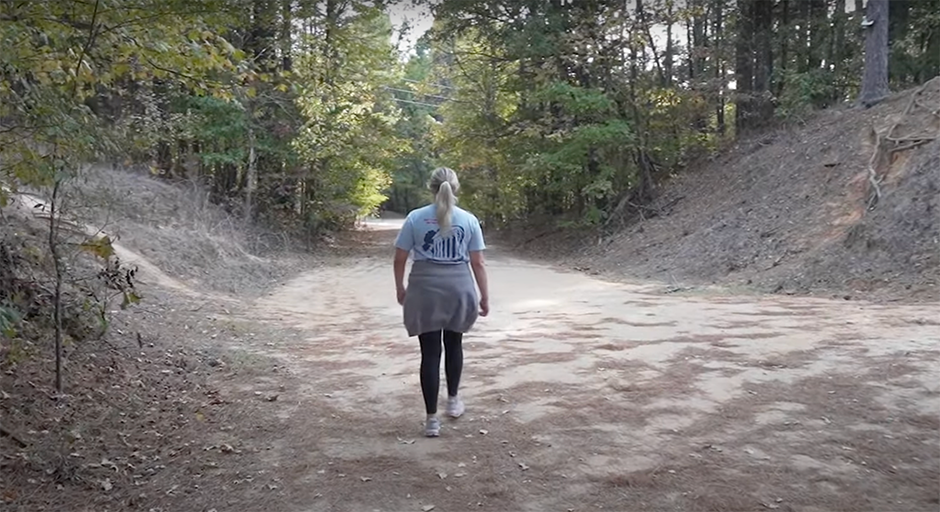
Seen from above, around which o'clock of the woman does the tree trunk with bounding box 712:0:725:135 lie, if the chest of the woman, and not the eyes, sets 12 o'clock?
The tree trunk is roughly at 1 o'clock from the woman.

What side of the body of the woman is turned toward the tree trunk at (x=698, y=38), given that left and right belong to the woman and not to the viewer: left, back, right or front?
front

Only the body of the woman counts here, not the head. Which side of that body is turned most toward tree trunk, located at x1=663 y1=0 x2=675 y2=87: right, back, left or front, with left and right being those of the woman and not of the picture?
front

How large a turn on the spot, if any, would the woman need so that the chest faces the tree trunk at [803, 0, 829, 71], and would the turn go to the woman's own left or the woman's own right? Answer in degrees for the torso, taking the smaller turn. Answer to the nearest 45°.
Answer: approximately 45° to the woman's own right

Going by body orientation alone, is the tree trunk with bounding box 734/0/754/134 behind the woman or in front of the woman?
in front

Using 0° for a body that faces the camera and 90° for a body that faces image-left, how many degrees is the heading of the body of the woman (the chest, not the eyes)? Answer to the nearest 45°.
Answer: approximately 180°

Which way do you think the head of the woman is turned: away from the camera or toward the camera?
away from the camera

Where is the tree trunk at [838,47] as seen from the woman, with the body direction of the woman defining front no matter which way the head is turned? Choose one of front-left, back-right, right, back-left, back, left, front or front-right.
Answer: front-right
